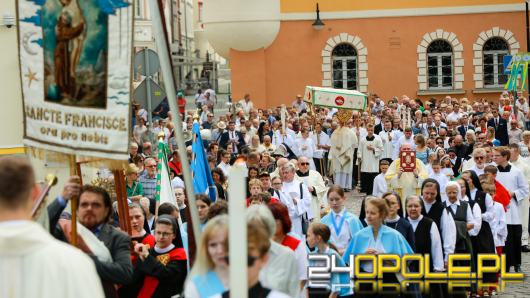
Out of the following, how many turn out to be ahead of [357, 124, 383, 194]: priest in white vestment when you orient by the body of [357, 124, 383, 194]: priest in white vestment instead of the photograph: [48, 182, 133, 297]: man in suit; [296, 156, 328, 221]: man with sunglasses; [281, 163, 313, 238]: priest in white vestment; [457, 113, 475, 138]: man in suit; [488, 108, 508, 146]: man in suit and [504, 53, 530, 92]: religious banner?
3

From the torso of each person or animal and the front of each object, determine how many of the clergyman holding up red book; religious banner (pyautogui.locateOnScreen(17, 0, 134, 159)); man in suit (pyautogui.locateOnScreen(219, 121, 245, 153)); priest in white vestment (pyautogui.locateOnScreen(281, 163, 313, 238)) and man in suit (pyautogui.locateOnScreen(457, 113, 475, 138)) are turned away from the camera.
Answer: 0

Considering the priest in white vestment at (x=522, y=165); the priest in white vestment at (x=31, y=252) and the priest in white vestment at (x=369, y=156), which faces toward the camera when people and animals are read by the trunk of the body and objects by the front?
the priest in white vestment at (x=369, y=156)

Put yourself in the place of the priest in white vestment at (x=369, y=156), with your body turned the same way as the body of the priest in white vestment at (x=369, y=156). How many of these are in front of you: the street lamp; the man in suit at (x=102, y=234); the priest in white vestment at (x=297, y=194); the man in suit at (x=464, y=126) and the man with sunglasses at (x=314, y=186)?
3

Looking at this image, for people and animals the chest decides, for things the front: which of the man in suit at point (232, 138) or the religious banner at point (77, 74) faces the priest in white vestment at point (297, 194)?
the man in suit

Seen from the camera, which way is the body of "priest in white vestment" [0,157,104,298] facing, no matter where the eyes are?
away from the camera

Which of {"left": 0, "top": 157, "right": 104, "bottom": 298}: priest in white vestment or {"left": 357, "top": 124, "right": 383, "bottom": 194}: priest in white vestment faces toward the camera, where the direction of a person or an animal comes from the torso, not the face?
{"left": 357, "top": 124, "right": 383, "bottom": 194}: priest in white vestment

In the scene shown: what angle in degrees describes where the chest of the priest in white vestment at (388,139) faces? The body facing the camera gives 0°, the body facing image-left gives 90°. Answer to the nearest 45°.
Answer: approximately 0°

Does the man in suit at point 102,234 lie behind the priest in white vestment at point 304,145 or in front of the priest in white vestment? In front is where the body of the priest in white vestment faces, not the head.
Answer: in front

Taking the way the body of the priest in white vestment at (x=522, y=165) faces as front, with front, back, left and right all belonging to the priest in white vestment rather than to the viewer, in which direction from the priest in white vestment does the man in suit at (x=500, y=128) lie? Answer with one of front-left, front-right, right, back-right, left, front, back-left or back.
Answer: right

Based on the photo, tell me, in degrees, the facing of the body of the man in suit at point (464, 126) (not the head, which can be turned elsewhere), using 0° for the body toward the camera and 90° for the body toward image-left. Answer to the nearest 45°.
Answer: approximately 0°

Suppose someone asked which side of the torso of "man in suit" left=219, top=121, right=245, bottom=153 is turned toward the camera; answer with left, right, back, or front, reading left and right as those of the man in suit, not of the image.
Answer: front

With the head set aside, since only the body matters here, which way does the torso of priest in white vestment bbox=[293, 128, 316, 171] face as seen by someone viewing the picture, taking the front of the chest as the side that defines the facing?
toward the camera

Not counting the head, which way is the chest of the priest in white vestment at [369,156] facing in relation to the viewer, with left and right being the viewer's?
facing the viewer

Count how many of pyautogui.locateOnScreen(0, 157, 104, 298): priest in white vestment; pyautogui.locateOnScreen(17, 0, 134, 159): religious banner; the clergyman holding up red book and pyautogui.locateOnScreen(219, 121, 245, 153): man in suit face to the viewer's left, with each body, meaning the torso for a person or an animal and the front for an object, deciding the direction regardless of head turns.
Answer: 0
